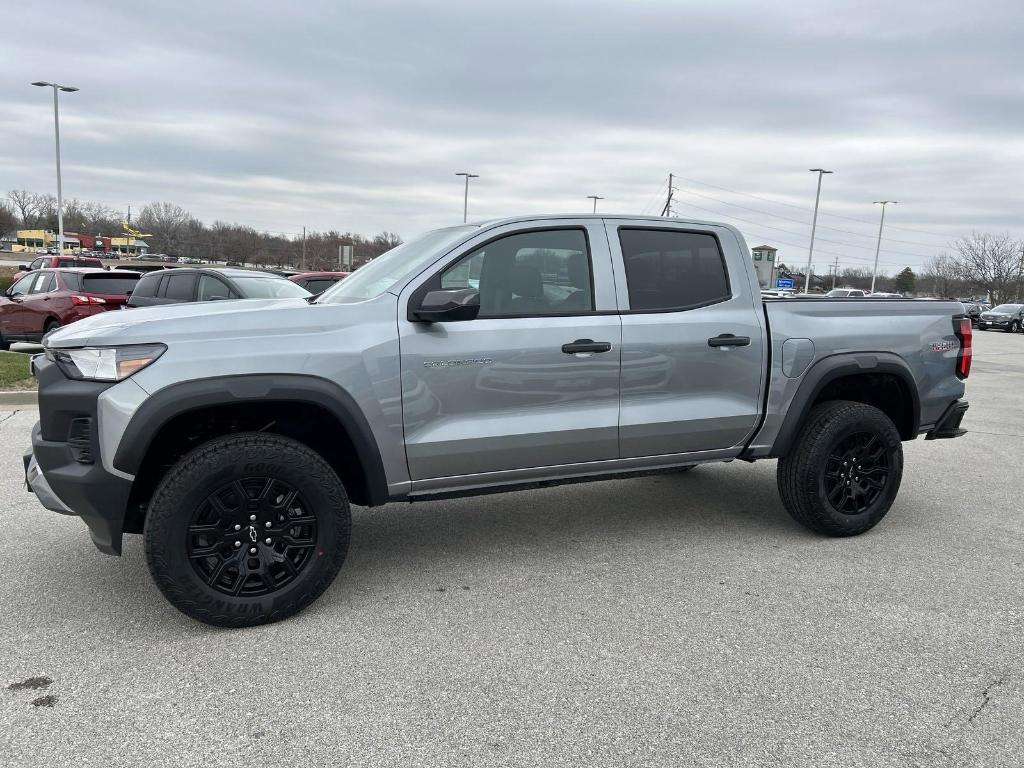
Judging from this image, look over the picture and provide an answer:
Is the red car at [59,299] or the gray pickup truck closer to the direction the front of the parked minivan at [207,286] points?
the gray pickup truck

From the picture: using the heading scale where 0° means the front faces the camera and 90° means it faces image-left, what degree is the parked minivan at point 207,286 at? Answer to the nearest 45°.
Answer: approximately 315°

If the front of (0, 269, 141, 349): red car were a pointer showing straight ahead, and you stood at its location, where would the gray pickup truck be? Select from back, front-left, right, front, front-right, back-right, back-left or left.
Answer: back-left

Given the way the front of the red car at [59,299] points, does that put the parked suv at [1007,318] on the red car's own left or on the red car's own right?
on the red car's own right

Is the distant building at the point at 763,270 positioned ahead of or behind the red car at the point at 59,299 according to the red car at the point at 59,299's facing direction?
behind

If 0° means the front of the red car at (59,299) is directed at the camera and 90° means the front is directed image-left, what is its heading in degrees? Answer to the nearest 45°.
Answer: approximately 135°

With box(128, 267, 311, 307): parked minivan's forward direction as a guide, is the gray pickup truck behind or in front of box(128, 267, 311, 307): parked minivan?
in front

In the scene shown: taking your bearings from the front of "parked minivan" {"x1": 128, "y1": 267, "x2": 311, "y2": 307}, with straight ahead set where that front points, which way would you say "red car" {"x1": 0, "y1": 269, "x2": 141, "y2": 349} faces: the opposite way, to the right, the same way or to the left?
the opposite way

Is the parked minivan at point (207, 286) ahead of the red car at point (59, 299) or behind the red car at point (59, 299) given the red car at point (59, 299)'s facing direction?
behind
